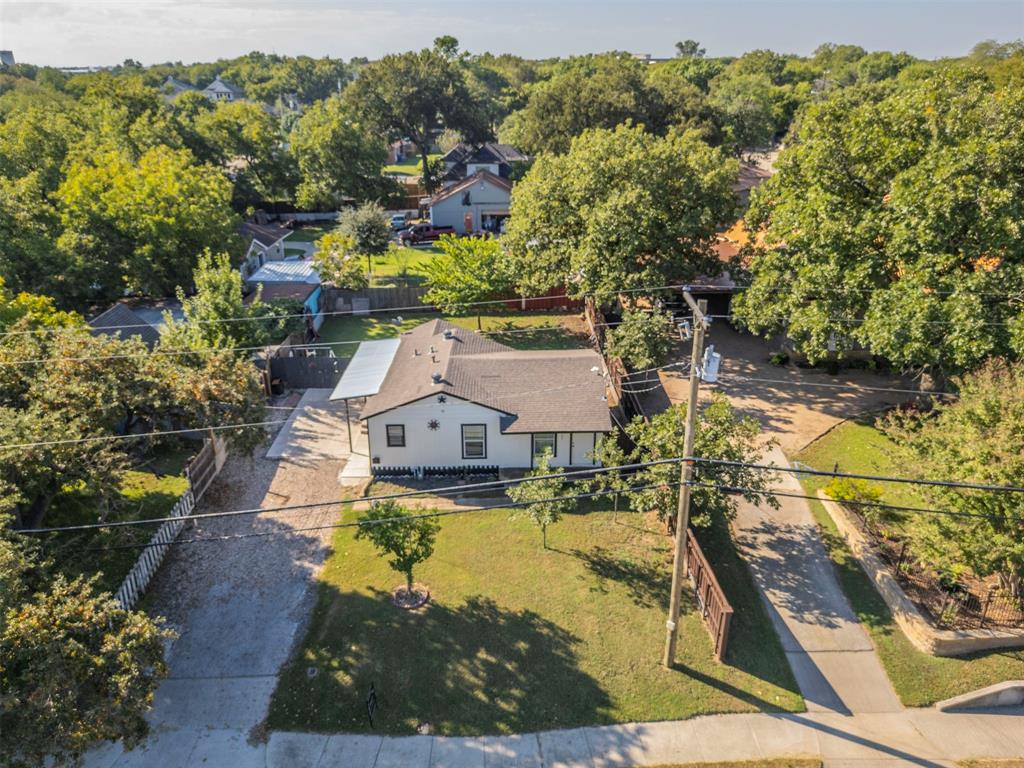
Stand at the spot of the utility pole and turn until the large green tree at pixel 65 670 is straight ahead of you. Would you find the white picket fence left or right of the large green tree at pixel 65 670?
right

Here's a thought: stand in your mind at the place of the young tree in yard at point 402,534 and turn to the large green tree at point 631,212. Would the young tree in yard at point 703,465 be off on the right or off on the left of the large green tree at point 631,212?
right

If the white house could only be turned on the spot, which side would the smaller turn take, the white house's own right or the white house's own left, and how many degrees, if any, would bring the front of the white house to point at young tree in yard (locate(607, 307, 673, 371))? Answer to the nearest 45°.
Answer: approximately 135° to the white house's own left

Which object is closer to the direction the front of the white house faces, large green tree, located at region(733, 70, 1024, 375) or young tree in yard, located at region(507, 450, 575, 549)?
the young tree in yard

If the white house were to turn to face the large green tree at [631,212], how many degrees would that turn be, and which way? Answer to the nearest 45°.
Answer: approximately 135° to its left

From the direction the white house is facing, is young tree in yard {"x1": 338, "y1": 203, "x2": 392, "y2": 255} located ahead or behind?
behind

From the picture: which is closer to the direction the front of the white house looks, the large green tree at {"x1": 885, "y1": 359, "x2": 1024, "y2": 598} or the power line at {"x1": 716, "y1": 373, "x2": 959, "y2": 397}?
the large green tree

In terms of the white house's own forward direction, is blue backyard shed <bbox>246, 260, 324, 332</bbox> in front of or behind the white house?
behind

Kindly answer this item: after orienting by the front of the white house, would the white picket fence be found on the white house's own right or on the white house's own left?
on the white house's own right

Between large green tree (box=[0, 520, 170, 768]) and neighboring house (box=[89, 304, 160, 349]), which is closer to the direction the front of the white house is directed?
the large green tree

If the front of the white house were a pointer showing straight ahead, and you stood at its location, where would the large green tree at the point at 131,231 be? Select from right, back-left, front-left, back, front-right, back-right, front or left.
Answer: back-right

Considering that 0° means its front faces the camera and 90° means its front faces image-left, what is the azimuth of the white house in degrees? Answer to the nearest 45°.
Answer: approximately 0°

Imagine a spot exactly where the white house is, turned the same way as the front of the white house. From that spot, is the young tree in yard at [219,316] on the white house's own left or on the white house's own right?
on the white house's own right

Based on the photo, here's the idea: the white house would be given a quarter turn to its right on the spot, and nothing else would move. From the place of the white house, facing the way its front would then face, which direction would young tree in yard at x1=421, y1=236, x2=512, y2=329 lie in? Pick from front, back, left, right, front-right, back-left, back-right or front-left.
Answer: right

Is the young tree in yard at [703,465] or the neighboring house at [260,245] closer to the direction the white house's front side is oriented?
the young tree in yard
